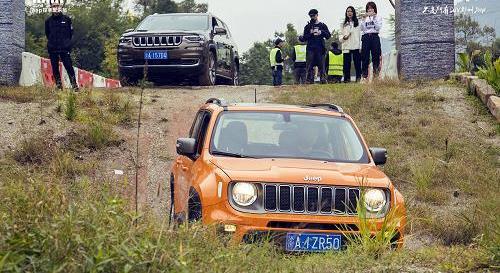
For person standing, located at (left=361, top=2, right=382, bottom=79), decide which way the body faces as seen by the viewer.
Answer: toward the camera

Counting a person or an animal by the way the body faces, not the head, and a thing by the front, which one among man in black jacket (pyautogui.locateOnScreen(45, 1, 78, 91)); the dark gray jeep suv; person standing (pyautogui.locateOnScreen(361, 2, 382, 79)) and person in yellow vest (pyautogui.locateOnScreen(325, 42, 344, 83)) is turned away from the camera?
the person in yellow vest

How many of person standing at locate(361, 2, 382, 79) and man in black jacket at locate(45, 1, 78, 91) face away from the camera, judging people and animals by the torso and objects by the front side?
0

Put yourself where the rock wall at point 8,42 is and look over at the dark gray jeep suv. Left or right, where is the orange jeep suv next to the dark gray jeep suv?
right

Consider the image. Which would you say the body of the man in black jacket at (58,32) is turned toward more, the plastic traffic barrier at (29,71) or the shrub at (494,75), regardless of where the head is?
the shrub

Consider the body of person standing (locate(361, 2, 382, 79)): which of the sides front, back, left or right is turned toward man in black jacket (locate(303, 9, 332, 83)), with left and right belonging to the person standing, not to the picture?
right

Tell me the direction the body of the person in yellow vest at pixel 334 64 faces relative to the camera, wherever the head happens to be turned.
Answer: away from the camera

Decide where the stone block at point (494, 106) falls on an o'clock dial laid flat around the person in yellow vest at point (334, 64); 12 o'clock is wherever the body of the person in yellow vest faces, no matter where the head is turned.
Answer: The stone block is roughly at 5 o'clock from the person in yellow vest.

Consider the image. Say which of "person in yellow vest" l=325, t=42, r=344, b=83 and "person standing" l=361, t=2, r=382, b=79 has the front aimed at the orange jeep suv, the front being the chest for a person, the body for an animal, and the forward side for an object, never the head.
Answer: the person standing
